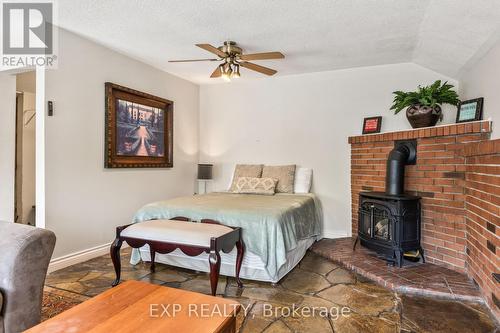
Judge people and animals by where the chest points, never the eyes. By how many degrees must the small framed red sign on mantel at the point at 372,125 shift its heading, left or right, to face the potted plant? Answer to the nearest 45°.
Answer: approximately 90° to its left

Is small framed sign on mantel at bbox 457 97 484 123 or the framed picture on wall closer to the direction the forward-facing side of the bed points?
the framed picture on wall

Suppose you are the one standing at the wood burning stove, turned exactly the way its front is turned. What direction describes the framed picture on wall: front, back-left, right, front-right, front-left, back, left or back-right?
front-right

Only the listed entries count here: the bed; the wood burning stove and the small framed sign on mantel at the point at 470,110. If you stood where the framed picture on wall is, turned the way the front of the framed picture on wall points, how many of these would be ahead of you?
3

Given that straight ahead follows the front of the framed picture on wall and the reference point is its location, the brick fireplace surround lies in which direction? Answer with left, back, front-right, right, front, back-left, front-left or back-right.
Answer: front

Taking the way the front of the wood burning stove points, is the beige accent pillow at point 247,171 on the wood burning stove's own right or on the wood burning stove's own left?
on the wood burning stove's own right

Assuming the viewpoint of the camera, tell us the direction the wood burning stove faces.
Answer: facing the viewer and to the left of the viewer

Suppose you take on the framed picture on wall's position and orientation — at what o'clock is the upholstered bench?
The upholstered bench is roughly at 1 o'clock from the framed picture on wall.

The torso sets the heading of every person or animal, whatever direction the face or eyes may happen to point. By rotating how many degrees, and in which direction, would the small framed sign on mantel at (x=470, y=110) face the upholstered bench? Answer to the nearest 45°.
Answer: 0° — it already faces it

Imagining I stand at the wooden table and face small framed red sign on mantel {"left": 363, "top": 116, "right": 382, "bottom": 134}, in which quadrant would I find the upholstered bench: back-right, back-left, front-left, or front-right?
front-left

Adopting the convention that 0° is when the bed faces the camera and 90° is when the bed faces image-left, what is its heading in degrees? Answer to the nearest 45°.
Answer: approximately 45°

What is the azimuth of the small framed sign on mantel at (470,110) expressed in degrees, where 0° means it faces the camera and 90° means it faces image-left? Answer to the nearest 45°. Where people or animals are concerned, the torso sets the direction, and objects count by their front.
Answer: approximately 45°

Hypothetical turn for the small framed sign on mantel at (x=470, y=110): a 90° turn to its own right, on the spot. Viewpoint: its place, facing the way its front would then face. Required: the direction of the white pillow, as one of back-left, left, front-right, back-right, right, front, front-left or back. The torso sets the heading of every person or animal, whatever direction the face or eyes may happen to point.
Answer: front-left

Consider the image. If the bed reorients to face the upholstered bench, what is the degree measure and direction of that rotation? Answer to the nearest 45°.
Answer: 0° — it already faces it

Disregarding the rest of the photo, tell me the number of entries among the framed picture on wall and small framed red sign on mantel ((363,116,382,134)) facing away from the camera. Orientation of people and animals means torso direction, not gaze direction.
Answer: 0

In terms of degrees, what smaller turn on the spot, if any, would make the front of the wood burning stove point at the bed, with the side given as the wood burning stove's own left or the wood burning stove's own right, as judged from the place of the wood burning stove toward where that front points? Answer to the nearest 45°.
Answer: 0° — it already faces it

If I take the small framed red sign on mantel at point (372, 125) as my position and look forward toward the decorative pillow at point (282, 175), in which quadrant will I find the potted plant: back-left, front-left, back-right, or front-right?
back-left
